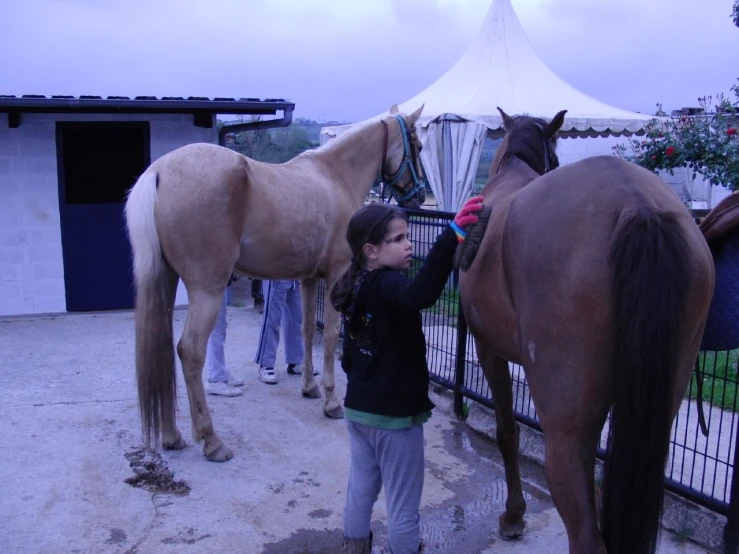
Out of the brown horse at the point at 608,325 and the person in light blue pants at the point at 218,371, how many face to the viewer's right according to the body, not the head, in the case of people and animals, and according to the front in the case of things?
1

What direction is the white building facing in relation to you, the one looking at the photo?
facing the viewer

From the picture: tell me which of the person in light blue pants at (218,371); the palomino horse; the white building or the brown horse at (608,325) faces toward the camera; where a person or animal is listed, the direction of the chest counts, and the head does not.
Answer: the white building

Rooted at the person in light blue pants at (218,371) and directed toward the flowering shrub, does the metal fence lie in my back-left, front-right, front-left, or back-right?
front-right

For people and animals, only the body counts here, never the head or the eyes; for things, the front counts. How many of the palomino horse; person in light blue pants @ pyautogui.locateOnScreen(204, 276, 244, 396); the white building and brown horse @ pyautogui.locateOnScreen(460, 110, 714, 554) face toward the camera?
1

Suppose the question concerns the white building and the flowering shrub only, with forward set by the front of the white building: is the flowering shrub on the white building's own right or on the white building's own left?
on the white building's own left

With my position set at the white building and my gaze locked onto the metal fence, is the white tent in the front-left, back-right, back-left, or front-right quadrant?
back-left

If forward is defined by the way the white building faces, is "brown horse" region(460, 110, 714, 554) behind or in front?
in front

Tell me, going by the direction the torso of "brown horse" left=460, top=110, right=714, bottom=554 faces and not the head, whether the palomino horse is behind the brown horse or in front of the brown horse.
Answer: in front

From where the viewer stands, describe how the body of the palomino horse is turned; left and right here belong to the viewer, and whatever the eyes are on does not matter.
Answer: facing away from the viewer and to the right of the viewer

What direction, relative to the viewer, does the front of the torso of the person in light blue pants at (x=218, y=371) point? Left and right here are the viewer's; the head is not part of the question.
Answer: facing to the right of the viewer

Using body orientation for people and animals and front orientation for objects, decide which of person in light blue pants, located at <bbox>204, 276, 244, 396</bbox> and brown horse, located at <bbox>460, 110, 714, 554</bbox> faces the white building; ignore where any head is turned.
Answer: the brown horse

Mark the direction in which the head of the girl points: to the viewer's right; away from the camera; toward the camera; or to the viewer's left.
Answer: to the viewer's right
